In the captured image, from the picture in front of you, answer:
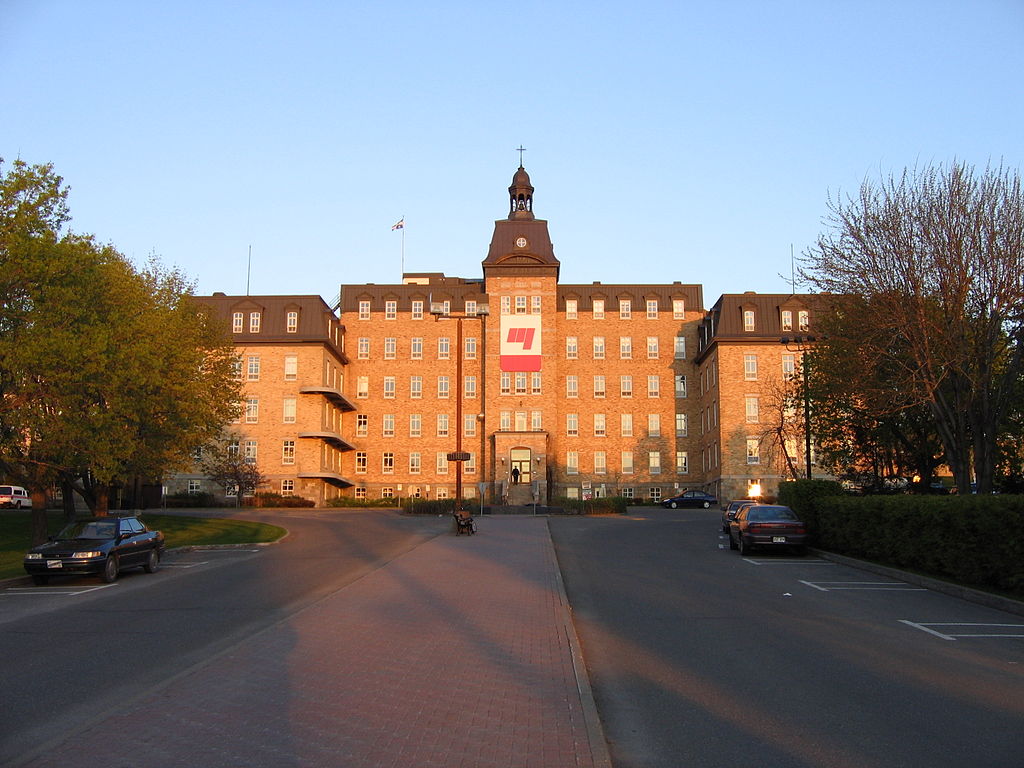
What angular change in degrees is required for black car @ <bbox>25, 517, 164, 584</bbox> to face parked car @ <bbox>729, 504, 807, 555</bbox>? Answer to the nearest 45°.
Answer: approximately 135° to its left

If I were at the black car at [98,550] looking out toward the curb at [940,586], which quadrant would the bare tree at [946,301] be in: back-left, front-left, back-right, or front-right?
front-left

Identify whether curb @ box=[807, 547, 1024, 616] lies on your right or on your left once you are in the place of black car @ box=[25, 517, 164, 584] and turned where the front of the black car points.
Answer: on your left

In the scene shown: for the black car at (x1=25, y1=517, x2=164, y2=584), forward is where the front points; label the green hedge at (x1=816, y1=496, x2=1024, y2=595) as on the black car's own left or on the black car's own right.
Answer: on the black car's own left

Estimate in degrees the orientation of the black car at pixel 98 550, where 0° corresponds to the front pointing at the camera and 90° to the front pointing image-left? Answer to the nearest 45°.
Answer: approximately 45°

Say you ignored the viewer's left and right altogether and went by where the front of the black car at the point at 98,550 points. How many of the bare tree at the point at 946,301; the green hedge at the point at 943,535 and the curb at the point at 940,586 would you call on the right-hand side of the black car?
0

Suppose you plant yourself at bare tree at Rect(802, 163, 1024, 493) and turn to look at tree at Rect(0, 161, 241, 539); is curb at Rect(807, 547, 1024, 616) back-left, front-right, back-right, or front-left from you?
front-left

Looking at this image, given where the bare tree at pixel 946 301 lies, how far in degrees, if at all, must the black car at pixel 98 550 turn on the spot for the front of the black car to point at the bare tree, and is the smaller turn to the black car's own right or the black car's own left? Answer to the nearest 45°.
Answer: approximately 135° to the black car's own left
